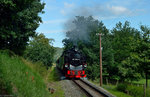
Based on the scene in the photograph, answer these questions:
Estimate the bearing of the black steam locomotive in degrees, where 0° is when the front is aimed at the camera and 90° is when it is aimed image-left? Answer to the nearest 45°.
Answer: approximately 0°

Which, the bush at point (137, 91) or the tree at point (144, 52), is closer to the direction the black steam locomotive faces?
the bush

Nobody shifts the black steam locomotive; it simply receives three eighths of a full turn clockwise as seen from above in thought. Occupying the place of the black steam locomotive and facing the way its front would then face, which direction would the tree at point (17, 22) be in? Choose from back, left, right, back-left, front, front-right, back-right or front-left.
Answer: left

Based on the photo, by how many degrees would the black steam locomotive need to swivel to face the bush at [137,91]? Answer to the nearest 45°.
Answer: approximately 45° to its left

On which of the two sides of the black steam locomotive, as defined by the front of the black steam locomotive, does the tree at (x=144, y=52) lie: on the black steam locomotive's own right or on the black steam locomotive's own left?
on the black steam locomotive's own left
